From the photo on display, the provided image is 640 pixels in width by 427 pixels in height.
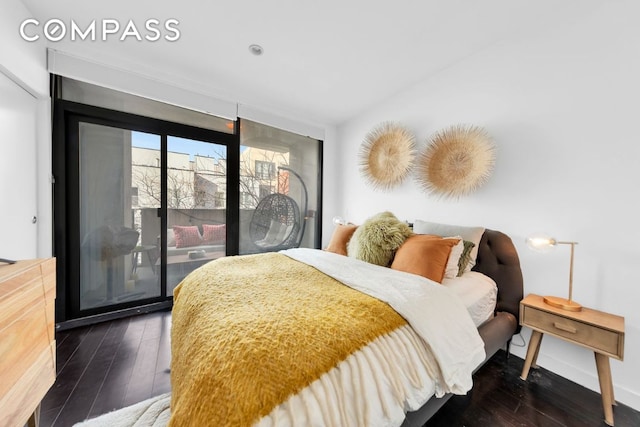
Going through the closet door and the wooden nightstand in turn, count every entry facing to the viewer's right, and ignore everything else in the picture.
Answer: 1

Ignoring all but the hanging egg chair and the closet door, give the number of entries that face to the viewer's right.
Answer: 1

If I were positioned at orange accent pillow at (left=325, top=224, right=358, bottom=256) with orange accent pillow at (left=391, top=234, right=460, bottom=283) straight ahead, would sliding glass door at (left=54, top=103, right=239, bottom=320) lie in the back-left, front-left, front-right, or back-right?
back-right

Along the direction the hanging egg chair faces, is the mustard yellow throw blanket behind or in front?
in front

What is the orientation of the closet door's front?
to the viewer's right

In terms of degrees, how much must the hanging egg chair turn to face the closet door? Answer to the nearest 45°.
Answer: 0° — it already faces it

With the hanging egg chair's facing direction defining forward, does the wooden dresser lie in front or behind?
in front
